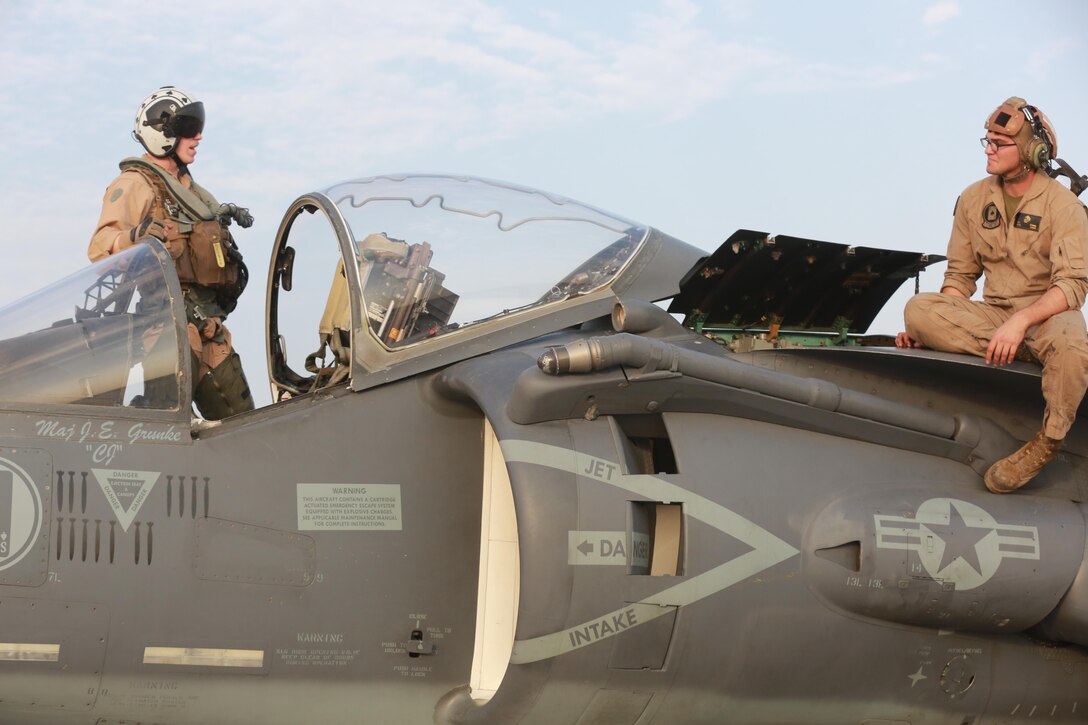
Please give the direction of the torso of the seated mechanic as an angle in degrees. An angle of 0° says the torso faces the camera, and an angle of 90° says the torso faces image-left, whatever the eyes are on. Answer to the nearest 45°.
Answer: approximately 45°

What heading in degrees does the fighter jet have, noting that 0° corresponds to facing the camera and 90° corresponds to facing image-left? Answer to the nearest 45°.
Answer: approximately 90°

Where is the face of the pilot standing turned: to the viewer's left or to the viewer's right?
to the viewer's right

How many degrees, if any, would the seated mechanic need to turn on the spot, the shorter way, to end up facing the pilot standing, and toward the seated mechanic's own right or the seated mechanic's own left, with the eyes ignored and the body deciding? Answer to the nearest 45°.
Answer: approximately 45° to the seated mechanic's own right
